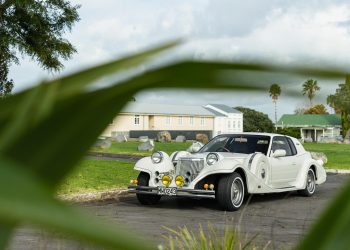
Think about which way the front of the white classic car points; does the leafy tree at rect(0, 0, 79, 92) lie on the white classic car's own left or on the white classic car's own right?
on the white classic car's own right

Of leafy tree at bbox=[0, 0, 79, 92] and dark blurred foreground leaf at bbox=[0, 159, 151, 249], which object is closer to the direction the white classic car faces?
the dark blurred foreground leaf

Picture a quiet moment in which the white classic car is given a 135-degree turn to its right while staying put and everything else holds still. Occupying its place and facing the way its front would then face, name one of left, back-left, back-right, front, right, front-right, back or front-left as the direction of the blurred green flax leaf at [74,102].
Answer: back

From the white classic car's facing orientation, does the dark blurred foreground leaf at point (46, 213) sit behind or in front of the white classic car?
in front

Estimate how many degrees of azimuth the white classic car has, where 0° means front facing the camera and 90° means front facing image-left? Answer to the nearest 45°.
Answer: approximately 45°
